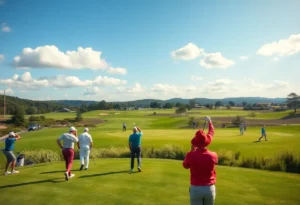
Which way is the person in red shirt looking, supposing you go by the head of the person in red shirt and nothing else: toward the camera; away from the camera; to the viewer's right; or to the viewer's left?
away from the camera

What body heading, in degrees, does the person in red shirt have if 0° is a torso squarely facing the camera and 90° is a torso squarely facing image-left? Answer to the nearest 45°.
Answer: approximately 180°

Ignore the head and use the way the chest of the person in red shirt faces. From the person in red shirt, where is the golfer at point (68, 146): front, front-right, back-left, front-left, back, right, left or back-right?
front-left

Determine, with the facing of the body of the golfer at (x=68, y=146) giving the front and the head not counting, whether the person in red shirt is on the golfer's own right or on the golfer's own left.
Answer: on the golfer's own right

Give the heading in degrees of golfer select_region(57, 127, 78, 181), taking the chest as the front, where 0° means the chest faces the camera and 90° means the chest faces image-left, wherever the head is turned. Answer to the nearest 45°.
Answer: approximately 225°
